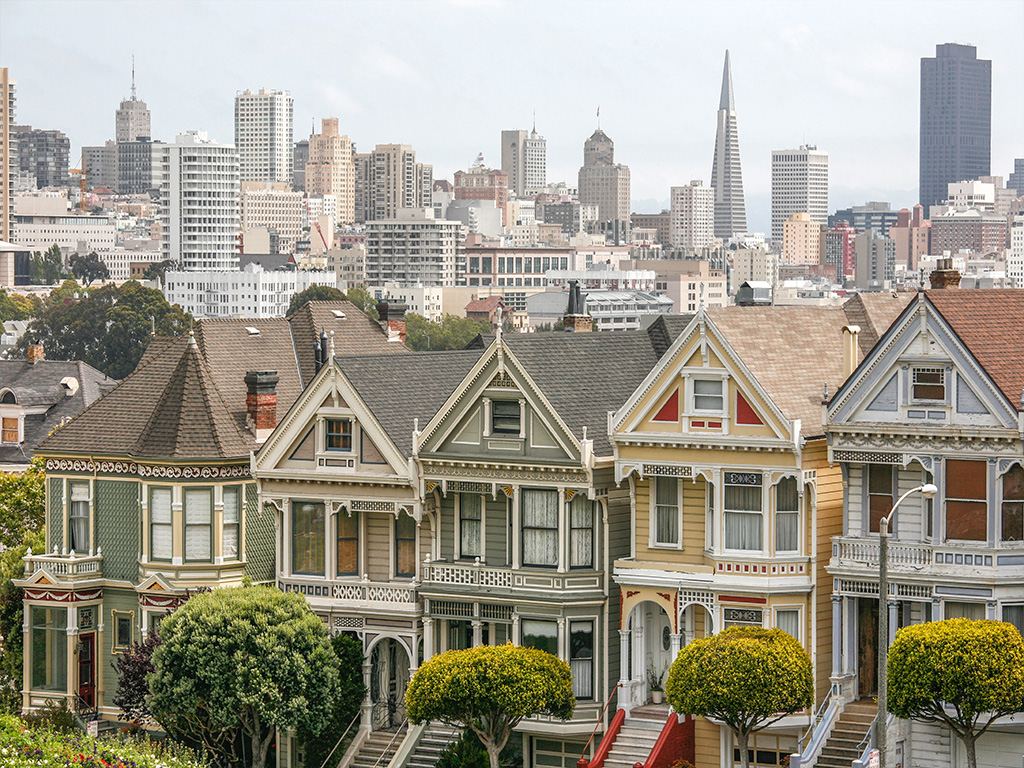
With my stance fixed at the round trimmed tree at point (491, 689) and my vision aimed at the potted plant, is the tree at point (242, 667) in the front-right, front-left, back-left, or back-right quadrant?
back-left

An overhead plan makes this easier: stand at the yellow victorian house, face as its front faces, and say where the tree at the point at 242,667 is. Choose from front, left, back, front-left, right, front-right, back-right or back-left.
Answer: front-right

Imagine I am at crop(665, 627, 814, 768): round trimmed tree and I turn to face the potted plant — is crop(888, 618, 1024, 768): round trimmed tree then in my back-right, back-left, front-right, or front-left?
back-right

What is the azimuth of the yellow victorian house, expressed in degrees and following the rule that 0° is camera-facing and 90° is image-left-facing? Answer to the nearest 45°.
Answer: approximately 45°

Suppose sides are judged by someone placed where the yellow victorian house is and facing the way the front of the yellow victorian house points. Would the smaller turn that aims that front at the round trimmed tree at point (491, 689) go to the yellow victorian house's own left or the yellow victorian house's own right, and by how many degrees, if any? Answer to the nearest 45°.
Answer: approximately 45° to the yellow victorian house's own right

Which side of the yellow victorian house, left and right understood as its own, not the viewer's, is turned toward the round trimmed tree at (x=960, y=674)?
left

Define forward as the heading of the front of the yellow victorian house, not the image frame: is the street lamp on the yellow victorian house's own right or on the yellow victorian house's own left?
on the yellow victorian house's own left
